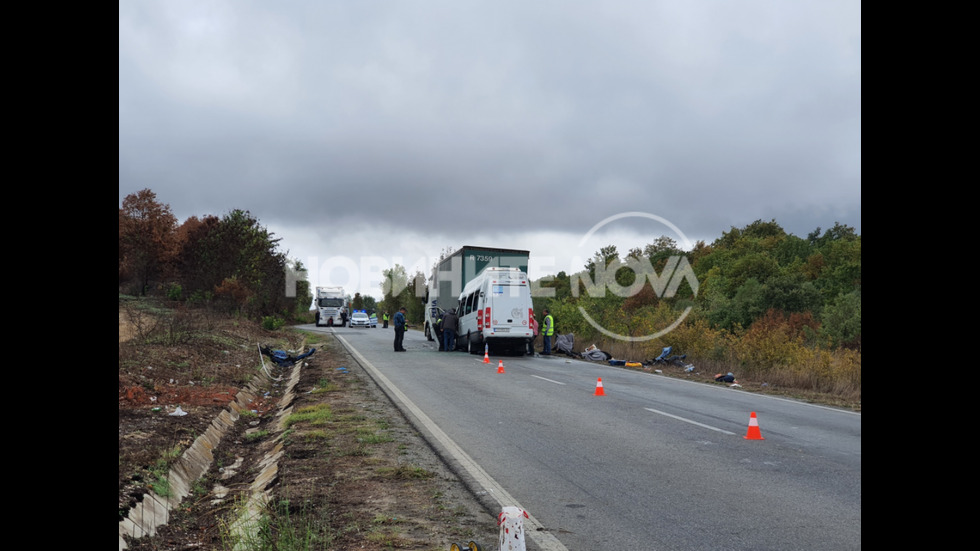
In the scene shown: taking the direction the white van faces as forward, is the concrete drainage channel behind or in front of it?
behind

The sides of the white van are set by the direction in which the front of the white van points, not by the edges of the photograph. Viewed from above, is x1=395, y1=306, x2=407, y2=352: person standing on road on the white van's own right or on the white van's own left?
on the white van's own left

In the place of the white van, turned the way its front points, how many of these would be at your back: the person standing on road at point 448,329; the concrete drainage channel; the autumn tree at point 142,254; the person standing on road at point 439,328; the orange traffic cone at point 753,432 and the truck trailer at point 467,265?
2

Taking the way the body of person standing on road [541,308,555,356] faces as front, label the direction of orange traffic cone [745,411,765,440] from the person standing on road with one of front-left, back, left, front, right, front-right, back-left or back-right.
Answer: left

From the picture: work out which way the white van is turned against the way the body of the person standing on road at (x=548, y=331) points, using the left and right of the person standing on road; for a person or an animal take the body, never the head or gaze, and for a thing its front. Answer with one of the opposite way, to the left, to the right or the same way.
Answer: to the right

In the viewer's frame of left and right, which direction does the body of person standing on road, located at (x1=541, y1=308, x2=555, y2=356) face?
facing to the left of the viewer

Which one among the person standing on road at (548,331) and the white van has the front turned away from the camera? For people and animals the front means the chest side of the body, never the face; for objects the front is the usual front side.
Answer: the white van

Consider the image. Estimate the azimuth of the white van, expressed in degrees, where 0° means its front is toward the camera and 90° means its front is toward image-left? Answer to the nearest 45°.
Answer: approximately 180°

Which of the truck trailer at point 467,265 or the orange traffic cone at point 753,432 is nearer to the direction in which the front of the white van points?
the truck trailer

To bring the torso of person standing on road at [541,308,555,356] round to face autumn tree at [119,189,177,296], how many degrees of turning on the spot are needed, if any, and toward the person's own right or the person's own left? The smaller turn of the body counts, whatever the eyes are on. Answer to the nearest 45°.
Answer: approximately 45° to the person's own right
